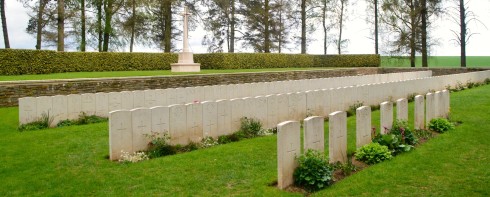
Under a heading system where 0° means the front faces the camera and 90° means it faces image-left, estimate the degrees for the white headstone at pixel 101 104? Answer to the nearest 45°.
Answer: approximately 315°

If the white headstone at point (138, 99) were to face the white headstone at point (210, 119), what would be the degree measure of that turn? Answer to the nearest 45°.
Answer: approximately 45° to its right
